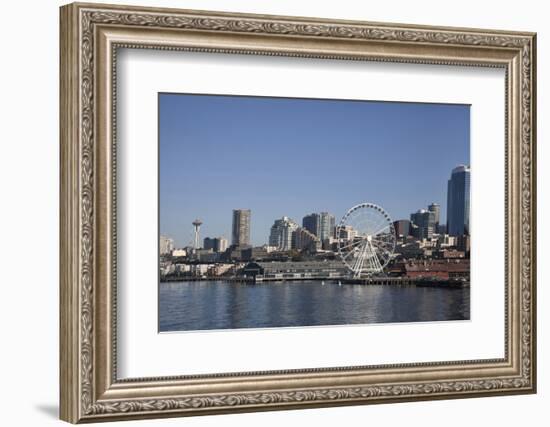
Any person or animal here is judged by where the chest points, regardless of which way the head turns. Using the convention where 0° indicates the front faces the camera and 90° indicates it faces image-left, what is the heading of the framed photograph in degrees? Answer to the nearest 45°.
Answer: approximately 315°
